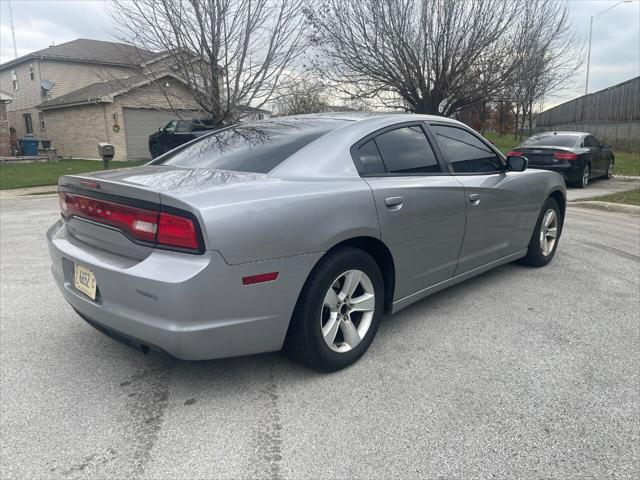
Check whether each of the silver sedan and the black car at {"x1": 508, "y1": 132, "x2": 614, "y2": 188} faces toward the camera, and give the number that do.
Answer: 0

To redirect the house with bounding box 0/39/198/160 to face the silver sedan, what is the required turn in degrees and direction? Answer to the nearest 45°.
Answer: approximately 45° to its right

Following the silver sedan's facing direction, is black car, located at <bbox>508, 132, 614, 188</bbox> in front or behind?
in front

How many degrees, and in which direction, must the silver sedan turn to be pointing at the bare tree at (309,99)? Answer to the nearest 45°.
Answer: approximately 45° to its left

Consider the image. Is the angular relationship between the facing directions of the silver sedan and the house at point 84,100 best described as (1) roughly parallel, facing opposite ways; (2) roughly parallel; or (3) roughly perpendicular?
roughly perpendicular

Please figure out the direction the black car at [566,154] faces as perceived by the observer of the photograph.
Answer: facing away from the viewer and to the right of the viewer

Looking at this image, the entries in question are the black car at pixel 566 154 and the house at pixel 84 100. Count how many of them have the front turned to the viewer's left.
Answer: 0

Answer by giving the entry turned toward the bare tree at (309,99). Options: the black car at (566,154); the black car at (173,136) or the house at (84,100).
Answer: the house

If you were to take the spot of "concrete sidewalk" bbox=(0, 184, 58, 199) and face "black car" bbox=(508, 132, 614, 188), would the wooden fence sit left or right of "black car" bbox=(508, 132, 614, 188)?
left

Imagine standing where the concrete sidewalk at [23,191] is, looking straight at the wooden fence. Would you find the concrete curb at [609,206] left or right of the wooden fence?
right

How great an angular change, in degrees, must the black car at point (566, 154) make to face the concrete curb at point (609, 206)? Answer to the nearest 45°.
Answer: approximately 135° to its right

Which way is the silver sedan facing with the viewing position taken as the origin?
facing away from the viewer and to the right of the viewer

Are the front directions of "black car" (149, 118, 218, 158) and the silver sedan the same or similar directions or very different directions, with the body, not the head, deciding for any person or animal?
very different directions

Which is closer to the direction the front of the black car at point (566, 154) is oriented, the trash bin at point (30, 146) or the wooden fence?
the wooden fence

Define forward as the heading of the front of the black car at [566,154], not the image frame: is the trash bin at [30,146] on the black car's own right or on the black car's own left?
on the black car's own left
